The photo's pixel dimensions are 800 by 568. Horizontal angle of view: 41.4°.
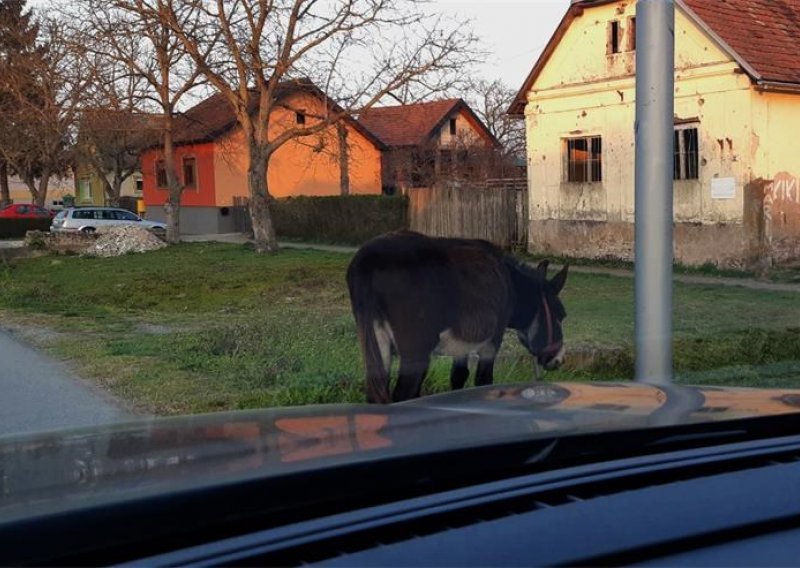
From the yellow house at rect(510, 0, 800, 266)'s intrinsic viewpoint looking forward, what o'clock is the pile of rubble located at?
The pile of rubble is roughly at 2 o'clock from the yellow house.

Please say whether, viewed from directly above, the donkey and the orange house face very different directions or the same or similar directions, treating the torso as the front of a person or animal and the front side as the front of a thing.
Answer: very different directions

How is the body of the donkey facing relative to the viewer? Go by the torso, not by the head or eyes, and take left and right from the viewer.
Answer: facing away from the viewer and to the right of the viewer

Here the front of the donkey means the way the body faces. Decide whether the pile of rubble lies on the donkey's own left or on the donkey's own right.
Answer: on the donkey's own left

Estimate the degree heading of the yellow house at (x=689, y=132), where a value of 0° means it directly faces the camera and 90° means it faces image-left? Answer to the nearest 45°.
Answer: approximately 45°

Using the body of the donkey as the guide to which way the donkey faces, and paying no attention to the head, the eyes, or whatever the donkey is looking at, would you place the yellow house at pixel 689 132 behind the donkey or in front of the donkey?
in front

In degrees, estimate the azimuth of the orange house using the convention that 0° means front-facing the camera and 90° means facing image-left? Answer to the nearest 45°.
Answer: approximately 45°
